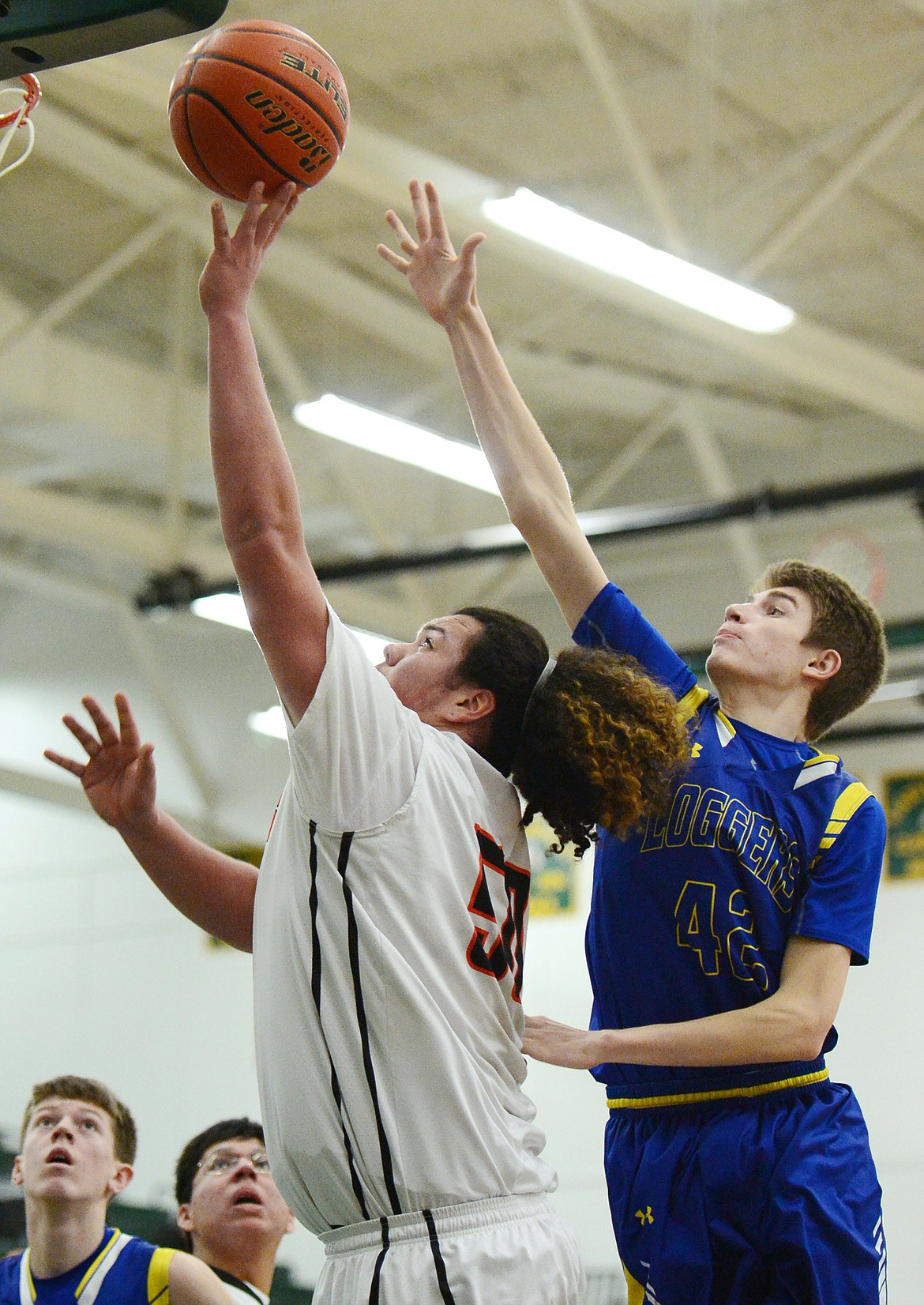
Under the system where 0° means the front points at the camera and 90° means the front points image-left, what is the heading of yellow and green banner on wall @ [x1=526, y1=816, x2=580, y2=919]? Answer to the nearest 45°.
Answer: approximately 0°

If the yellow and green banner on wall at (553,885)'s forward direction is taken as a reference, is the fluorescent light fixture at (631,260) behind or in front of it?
in front

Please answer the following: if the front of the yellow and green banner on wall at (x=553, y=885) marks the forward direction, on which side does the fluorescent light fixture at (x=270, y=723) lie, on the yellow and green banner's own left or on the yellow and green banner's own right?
on the yellow and green banner's own right

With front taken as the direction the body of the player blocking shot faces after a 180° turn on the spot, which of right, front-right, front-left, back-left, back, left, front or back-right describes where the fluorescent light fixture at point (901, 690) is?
front-left

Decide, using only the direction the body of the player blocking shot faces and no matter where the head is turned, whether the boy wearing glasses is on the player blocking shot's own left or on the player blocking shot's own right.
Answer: on the player blocking shot's own right

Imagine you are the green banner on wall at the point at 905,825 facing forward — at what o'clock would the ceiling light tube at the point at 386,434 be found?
The ceiling light tube is roughly at 1 o'clock from the green banner on wall.

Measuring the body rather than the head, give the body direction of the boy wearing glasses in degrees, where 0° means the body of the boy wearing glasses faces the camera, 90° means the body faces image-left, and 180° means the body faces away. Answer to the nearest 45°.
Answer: approximately 315°

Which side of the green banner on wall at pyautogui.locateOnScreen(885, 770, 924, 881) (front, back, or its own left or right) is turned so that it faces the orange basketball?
front

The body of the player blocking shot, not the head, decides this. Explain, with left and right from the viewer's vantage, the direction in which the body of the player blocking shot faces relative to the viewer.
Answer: facing the viewer and to the left of the viewer

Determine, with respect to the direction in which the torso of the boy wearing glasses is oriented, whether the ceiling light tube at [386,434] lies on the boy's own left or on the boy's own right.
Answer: on the boy's own left

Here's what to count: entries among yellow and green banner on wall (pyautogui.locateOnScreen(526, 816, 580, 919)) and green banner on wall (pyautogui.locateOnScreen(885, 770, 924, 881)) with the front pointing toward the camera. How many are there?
2

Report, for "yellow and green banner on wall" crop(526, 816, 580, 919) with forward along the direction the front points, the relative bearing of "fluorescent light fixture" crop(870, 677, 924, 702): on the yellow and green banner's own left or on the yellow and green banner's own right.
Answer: on the yellow and green banner's own left

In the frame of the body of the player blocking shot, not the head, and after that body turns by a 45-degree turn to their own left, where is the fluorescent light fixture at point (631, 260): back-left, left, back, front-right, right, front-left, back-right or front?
back

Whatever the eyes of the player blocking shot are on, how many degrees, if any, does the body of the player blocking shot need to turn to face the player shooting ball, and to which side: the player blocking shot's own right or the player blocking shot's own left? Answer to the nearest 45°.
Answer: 0° — they already face them
